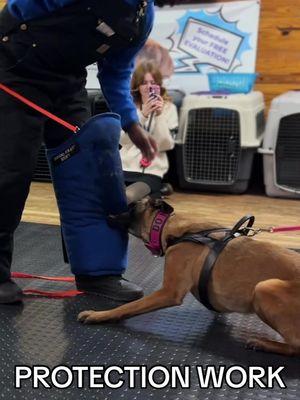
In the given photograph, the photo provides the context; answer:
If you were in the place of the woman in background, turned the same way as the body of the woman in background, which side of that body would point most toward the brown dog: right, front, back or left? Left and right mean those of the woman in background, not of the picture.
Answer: front

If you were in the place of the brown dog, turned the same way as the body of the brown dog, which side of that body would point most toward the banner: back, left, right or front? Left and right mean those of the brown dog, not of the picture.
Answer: right

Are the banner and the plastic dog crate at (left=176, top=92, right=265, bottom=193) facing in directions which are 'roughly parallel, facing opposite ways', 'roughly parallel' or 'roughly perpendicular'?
roughly parallel

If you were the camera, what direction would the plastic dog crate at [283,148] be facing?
facing the viewer

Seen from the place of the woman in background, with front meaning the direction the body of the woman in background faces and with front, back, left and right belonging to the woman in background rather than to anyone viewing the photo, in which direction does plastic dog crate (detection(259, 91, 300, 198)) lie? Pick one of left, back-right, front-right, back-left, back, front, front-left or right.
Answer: left

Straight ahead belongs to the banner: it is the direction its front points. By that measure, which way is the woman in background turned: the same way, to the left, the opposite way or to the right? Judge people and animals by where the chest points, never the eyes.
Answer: the same way

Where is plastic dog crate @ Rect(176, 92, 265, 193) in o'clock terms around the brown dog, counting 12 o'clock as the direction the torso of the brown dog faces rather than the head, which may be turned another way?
The plastic dog crate is roughly at 3 o'clock from the brown dog.

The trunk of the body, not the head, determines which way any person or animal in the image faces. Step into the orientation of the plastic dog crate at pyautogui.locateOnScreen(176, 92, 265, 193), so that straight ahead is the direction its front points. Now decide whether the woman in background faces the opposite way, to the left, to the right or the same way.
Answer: the same way

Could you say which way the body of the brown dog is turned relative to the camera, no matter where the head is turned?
to the viewer's left

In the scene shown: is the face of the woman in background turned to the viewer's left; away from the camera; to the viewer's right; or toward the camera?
toward the camera

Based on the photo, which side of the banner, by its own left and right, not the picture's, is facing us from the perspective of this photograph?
front

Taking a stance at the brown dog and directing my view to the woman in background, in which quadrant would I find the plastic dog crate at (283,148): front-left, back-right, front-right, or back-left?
front-right

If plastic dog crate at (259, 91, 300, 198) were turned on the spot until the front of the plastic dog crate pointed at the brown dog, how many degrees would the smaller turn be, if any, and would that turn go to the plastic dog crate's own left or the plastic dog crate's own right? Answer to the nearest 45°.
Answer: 0° — it already faces it

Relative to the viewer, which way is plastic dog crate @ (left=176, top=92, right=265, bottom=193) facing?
toward the camera

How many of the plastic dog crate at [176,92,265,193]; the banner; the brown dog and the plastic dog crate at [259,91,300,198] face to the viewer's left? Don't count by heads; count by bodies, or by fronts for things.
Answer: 1

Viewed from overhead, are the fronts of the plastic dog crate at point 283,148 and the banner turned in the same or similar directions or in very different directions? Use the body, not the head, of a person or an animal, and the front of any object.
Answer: same or similar directions
